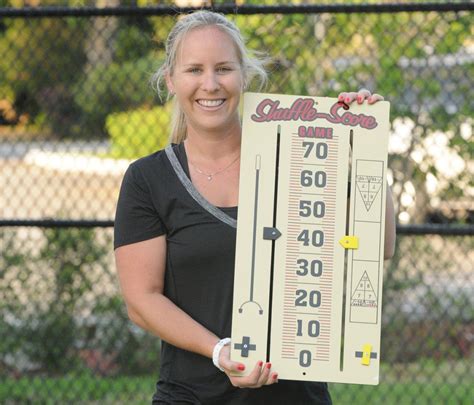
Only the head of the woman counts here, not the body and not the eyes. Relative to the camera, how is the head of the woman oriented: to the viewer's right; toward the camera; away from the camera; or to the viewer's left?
toward the camera

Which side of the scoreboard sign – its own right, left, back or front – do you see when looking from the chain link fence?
back

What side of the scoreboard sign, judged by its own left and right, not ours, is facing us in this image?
front
